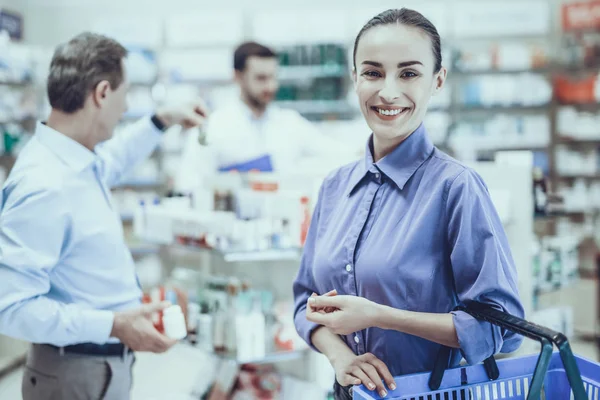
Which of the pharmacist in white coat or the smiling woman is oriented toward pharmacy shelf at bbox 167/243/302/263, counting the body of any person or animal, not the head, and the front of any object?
the pharmacist in white coat

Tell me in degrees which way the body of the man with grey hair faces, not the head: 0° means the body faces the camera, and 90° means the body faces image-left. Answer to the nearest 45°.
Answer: approximately 270°

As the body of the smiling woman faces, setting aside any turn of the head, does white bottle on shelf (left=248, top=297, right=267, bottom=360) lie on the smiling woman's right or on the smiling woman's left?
on the smiling woman's right

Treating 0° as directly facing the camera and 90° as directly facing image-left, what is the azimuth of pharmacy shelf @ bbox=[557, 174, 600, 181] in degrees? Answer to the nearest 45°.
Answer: approximately 0°

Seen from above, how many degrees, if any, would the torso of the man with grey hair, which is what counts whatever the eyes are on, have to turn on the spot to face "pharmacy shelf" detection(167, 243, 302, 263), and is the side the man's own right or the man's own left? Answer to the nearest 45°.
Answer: approximately 45° to the man's own left

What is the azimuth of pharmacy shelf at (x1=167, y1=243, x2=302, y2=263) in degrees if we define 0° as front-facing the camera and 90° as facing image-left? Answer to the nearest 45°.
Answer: approximately 0°

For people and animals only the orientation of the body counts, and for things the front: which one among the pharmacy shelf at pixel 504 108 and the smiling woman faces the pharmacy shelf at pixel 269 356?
the pharmacy shelf at pixel 504 108
